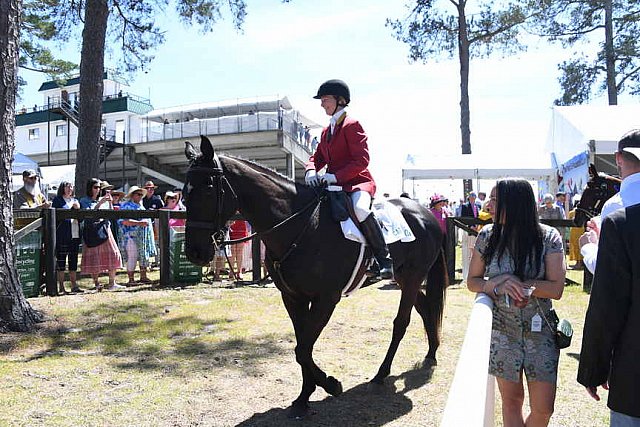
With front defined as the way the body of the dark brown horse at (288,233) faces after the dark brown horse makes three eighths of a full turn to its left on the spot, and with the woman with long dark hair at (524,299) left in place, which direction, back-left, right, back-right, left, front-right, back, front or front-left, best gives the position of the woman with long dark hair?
front-right

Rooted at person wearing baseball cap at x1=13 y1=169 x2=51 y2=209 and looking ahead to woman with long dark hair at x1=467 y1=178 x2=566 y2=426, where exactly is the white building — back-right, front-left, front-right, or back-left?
back-left

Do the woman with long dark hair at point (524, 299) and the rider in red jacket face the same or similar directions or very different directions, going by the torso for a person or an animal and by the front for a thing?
same or similar directions

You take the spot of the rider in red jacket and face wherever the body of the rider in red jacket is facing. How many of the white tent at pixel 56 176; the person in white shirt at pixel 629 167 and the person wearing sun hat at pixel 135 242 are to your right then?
2

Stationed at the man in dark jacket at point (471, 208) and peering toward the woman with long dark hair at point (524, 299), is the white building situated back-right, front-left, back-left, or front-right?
back-right

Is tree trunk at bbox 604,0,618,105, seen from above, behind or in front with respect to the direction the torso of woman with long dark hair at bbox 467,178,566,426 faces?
behind

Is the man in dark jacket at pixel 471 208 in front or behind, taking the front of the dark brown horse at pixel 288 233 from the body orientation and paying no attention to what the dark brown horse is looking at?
behind

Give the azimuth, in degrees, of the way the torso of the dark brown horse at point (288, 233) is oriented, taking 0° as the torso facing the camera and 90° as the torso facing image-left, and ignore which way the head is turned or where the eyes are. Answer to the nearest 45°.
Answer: approximately 45°

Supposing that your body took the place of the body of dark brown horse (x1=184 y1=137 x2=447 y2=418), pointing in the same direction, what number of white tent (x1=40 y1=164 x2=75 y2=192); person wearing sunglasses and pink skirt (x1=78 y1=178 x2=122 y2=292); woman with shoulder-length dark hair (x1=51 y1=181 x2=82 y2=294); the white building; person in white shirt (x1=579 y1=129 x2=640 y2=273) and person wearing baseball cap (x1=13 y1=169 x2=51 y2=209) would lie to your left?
1

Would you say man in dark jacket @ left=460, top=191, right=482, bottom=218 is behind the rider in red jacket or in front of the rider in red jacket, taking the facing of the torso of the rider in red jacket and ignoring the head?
behind

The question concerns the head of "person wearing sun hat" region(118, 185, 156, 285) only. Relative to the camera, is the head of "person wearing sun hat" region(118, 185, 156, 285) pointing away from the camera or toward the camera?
toward the camera

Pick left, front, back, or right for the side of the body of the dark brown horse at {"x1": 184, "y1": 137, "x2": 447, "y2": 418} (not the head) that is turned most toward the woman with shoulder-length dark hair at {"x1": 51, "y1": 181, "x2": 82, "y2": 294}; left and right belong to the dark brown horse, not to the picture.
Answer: right

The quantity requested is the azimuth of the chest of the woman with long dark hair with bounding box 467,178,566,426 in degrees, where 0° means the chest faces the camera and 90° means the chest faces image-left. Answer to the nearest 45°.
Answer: approximately 0°

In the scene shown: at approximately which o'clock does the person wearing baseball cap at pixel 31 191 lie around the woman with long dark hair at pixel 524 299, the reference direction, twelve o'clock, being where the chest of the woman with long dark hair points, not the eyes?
The person wearing baseball cap is roughly at 4 o'clock from the woman with long dark hair.

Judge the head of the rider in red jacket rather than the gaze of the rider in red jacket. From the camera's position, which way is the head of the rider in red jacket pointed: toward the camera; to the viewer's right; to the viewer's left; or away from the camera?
to the viewer's left

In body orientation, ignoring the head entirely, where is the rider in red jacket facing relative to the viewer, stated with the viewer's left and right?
facing the viewer and to the left of the viewer
